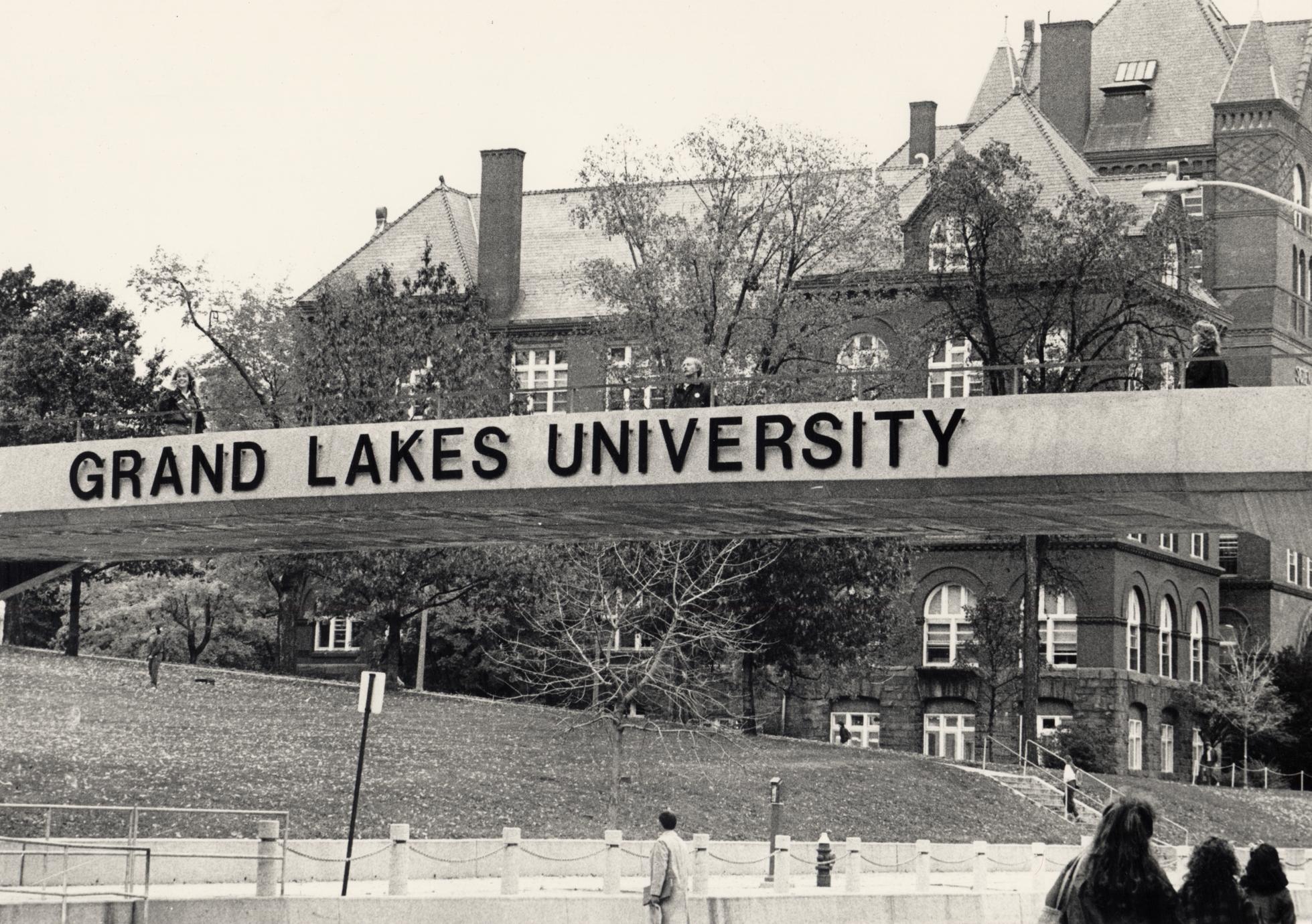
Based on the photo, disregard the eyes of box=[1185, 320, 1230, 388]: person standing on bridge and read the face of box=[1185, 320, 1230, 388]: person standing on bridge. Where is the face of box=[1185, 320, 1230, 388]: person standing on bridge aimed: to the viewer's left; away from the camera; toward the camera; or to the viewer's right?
toward the camera

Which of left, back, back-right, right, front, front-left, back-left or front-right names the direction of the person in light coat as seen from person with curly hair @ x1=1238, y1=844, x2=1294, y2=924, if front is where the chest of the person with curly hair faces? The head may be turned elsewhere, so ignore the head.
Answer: front-left

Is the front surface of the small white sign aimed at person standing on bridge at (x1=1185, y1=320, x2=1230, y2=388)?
no

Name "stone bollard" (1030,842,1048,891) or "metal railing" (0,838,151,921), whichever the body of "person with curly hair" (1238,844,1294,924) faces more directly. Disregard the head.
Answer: the stone bollard

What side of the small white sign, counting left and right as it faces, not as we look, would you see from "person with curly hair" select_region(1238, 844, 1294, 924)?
back

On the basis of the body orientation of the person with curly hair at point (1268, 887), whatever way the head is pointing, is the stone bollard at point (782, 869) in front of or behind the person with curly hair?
in front

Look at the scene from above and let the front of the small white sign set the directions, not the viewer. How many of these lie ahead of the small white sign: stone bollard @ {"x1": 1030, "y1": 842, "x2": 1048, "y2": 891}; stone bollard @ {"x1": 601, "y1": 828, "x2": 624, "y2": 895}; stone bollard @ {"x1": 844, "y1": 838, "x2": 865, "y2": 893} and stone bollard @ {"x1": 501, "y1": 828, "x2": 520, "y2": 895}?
0

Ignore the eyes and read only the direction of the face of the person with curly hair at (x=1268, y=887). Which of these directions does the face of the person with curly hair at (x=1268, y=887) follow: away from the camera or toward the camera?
away from the camera

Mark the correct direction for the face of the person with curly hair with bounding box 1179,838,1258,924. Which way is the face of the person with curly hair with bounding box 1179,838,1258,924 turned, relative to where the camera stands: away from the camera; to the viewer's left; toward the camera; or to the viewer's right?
away from the camera

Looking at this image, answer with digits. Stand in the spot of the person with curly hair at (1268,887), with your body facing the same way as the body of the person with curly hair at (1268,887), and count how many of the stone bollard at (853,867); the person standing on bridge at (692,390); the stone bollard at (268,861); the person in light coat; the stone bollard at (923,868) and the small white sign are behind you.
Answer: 0

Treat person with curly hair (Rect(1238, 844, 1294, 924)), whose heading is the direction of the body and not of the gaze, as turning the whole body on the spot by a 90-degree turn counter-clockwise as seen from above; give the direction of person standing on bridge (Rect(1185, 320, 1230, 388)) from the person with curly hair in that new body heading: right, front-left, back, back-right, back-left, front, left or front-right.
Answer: right

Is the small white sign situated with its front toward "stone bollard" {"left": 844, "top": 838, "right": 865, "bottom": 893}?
no

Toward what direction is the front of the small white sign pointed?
away from the camera

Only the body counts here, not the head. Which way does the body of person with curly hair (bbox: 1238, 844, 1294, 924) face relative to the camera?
away from the camera
